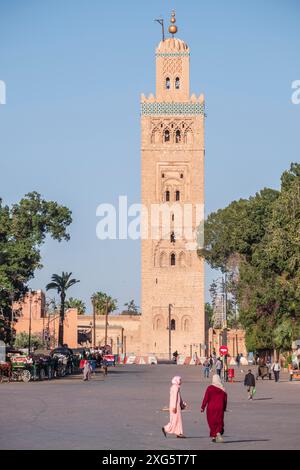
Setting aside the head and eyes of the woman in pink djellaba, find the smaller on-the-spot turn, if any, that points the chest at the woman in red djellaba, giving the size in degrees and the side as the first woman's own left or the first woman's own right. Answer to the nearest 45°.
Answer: approximately 45° to the first woman's own right
